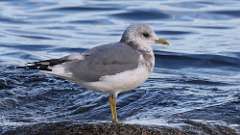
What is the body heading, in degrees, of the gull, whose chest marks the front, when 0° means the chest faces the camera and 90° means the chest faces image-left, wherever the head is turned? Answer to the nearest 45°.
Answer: approximately 270°
